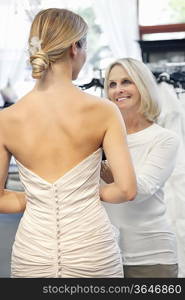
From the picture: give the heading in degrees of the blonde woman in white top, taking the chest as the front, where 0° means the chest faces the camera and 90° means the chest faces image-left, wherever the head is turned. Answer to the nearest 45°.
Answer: approximately 45°
